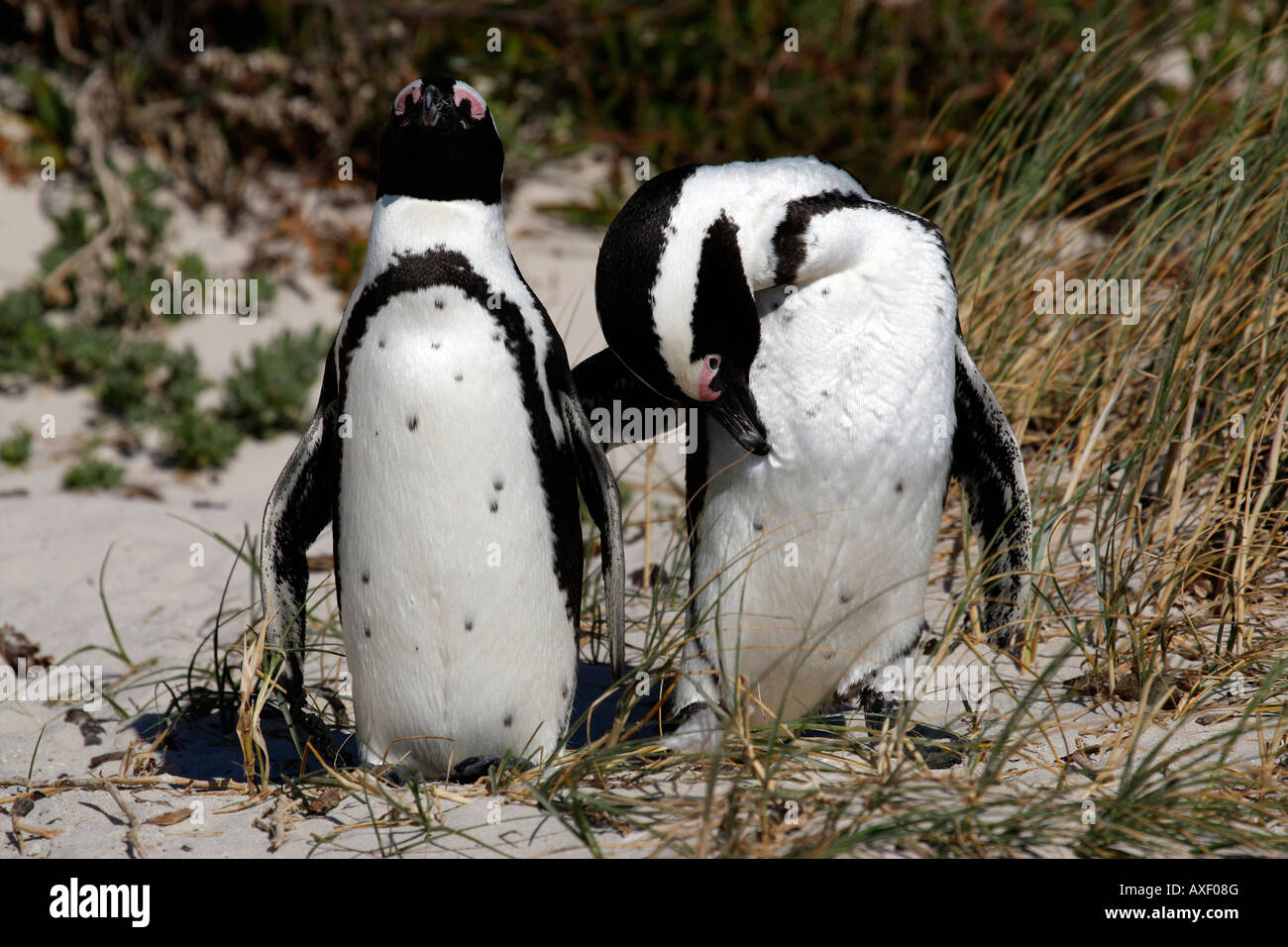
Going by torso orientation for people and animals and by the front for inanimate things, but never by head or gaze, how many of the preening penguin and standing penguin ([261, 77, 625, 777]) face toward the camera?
2

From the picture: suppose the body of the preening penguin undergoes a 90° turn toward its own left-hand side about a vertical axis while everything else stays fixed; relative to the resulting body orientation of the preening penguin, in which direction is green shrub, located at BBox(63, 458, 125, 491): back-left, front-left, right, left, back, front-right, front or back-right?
back-left

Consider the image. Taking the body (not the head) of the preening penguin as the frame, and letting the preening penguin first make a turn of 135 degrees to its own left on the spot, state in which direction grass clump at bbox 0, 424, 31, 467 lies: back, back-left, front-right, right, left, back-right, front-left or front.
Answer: left

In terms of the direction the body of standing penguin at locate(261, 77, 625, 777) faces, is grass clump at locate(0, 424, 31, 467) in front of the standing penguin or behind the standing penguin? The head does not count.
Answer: behind

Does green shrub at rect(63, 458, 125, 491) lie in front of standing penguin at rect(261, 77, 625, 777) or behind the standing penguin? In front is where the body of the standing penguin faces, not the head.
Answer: behind

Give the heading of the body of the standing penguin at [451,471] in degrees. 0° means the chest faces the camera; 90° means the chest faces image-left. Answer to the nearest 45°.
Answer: approximately 0°
